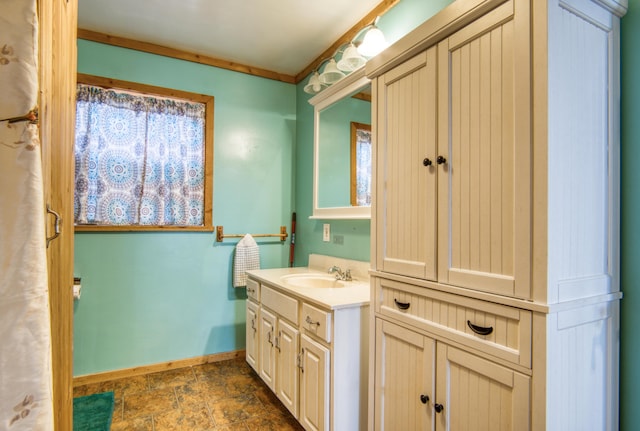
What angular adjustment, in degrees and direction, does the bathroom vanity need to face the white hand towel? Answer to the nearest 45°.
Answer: approximately 90° to its right

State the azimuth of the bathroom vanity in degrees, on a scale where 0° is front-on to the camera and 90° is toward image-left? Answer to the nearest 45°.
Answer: approximately 45°

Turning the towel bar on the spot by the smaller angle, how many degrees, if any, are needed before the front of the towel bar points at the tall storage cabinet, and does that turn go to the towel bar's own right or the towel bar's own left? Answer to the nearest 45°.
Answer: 0° — it already faces it

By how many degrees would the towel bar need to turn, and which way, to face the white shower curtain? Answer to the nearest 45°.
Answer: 0° — it already faces it

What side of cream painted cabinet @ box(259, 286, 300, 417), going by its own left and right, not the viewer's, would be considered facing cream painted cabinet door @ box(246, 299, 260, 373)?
right

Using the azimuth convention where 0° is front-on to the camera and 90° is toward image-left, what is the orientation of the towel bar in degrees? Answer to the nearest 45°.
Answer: approximately 0°

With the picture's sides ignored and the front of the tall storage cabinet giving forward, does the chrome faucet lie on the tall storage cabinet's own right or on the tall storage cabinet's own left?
on the tall storage cabinet's own right

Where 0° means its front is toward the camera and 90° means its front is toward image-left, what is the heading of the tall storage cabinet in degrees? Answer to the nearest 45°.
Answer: approximately 45°

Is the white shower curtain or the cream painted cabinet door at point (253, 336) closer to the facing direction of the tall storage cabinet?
the white shower curtain
